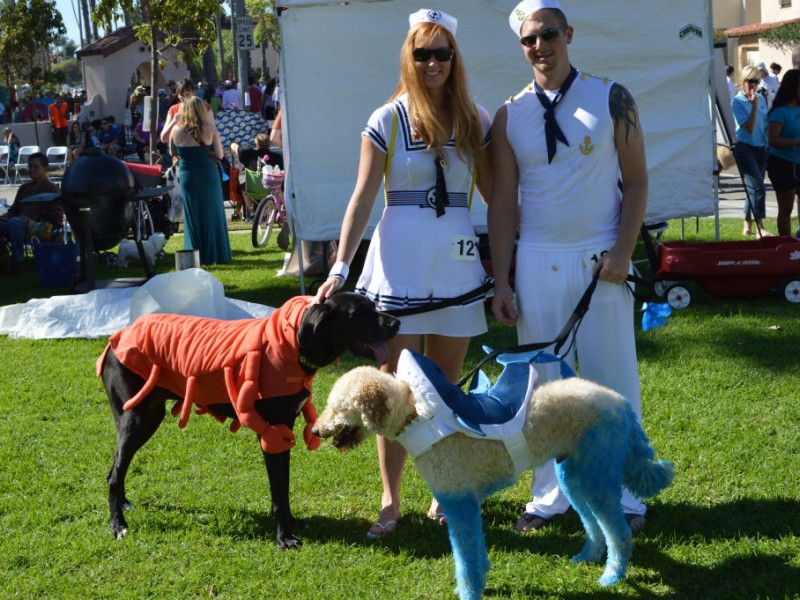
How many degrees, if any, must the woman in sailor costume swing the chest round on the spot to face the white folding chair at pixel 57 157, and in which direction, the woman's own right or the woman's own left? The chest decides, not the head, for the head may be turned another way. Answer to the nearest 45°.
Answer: approximately 180°

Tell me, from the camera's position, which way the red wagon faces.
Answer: facing to the left of the viewer

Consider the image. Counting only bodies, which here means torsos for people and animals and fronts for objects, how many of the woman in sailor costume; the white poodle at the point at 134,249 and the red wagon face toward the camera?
1

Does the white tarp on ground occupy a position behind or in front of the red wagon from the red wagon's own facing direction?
in front

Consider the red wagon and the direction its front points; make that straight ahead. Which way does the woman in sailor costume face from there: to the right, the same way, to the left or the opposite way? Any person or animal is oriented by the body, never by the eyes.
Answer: to the left

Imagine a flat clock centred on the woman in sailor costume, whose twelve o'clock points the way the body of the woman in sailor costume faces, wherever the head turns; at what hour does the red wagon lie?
The red wagon is roughly at 7 o'clock from the woman in sailor costume.

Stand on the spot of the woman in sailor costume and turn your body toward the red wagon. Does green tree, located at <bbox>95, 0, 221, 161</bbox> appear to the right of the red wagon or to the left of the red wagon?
left

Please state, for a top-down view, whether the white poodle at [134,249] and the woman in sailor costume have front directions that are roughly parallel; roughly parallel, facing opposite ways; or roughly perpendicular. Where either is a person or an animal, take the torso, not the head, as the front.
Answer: roughly perpendicular
